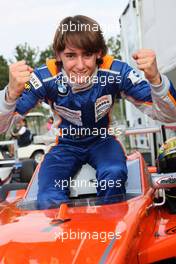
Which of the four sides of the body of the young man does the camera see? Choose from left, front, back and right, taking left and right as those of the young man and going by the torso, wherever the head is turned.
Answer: front
